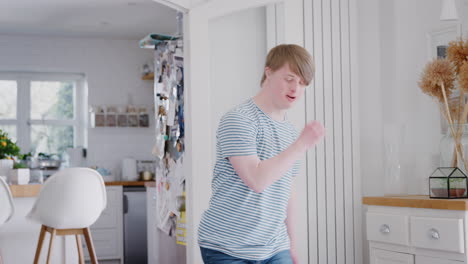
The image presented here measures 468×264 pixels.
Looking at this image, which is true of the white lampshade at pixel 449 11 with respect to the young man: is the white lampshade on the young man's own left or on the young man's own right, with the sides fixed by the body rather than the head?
on the young man's own left

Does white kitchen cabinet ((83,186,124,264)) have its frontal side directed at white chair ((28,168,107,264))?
yes

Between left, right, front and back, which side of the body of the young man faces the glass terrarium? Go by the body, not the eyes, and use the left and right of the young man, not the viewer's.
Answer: left

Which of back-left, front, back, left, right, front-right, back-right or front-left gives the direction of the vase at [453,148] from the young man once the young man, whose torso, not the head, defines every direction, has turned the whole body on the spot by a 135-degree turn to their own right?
back-right

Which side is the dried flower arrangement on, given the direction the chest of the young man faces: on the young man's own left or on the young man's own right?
on the young man's own left
